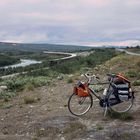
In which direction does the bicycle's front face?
to the viewer's left

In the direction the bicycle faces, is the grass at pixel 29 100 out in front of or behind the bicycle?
in front

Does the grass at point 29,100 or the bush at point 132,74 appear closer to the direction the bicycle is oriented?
the grass

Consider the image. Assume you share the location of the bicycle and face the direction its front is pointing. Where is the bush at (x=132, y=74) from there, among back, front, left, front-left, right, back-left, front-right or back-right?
right
